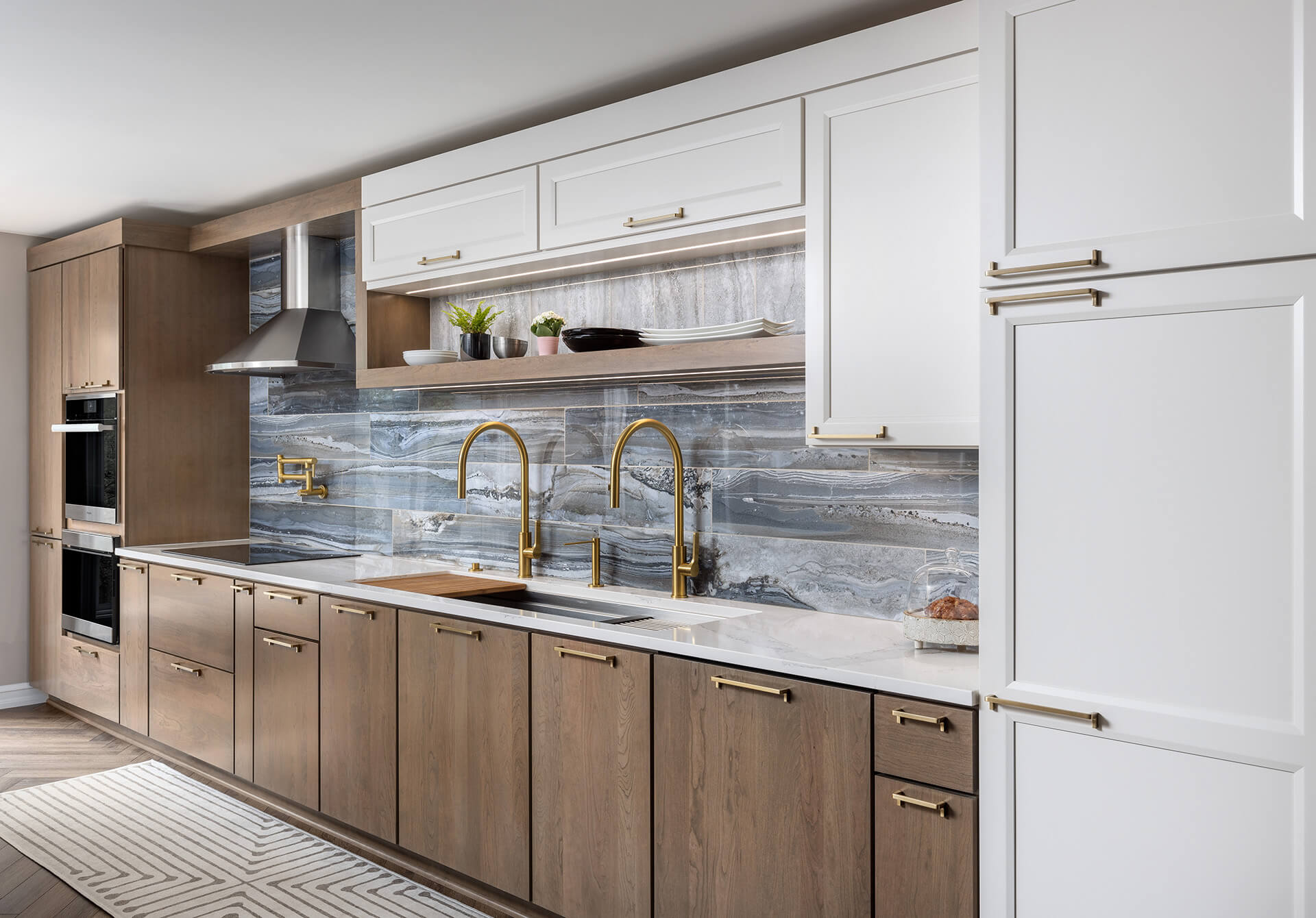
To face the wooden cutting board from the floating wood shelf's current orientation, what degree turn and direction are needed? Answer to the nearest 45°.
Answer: approximately 90° to its right

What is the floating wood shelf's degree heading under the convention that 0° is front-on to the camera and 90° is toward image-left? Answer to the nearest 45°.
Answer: approximately 45°

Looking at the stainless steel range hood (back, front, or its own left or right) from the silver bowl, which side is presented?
left

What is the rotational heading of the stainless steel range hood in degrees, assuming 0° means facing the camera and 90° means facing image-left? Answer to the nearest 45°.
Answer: approximately 45°

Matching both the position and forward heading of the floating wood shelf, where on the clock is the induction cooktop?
The induction cooktop is roughly at 3 o'clock from the floating wood shelf.
